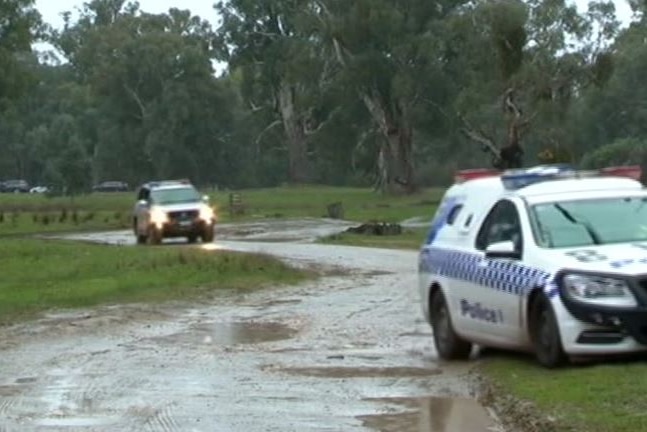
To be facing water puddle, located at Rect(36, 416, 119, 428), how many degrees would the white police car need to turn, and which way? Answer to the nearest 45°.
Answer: approximately 90° to its right

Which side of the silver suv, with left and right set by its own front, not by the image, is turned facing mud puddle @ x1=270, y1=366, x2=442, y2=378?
front

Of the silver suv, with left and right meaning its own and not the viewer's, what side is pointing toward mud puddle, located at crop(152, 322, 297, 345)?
front

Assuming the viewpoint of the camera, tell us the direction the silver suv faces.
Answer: facing the viewer

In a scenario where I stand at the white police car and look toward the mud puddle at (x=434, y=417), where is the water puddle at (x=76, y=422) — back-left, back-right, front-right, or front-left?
front-right

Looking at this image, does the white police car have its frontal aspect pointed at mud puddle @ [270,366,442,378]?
no

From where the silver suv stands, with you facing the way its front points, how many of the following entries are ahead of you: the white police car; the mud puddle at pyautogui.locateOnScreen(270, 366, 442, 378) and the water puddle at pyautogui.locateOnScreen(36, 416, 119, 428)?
3

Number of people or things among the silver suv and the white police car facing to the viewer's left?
0

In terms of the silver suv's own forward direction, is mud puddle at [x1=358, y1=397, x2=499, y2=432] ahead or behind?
ahead

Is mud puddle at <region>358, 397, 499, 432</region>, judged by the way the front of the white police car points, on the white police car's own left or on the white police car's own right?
on the white police car's own right

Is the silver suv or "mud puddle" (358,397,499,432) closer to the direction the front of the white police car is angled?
the mud puddle

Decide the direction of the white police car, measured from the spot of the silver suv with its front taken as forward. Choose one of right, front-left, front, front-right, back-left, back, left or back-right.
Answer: front

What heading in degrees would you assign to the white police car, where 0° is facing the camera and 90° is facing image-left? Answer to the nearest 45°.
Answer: approximately 315°

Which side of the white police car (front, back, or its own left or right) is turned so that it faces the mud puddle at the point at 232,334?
back
